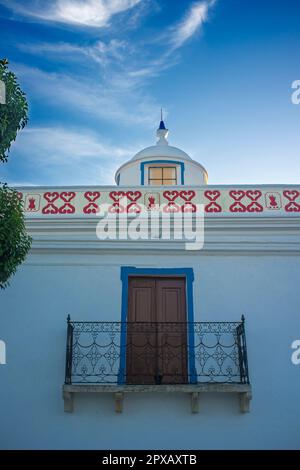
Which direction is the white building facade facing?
toward the camera
